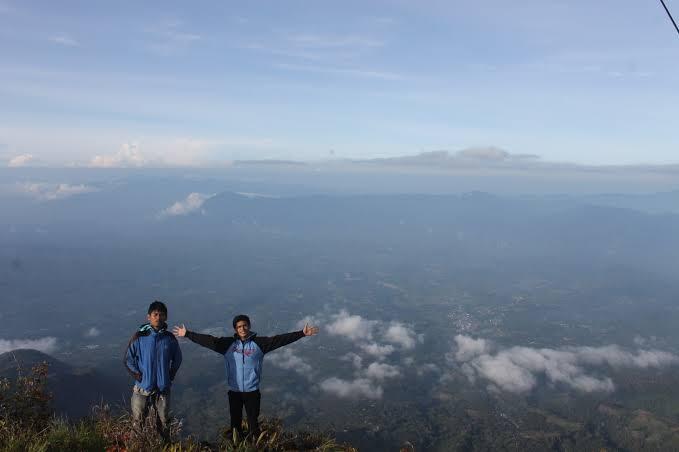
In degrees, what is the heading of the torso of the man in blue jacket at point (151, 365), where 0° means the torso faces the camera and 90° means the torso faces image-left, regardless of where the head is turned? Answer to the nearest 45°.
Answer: approximately 0°

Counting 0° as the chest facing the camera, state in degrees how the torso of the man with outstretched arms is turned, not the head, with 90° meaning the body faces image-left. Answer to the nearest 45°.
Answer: approximately 0°

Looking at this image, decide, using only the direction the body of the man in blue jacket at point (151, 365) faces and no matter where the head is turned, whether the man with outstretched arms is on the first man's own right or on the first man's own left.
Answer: on the first man's own left

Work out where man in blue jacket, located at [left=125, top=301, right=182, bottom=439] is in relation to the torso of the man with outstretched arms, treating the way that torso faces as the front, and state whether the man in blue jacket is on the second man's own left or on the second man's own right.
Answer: on the second man's own right
